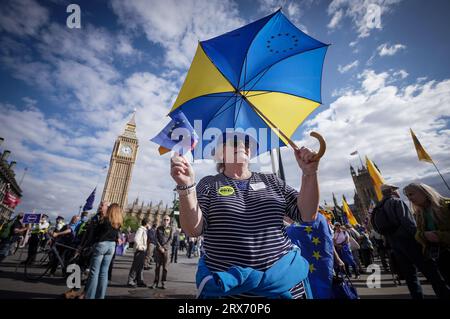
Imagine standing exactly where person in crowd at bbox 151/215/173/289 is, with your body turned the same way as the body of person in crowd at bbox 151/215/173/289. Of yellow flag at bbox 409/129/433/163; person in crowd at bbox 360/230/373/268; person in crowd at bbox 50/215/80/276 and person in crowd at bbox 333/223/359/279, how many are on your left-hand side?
3

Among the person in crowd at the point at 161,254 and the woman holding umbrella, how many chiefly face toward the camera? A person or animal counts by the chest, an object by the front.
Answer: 2

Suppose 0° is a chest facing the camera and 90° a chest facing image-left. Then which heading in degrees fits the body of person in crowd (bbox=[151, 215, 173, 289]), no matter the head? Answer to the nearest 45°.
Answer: approximately 0°

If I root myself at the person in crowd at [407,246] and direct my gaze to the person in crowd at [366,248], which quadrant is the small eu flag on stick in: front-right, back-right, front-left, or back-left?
back-left

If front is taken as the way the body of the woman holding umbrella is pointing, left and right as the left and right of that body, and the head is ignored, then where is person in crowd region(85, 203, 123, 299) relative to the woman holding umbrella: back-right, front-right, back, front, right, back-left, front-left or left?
back-right

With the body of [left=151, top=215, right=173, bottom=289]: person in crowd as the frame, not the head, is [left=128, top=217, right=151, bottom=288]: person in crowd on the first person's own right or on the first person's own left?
on the first person's own right

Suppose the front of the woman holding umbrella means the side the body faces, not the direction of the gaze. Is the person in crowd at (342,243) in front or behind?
behind

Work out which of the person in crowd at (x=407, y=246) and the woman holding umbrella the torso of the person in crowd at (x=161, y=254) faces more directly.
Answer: the woman holding umbrella

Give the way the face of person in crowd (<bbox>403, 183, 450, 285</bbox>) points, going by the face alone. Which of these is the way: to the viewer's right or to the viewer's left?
to the viewer's left

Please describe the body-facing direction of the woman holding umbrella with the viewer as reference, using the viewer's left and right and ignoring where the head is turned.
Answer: facing the viewer

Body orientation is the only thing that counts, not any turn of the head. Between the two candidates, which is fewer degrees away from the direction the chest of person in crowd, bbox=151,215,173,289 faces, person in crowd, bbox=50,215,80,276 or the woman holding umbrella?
the woman holding umbrella

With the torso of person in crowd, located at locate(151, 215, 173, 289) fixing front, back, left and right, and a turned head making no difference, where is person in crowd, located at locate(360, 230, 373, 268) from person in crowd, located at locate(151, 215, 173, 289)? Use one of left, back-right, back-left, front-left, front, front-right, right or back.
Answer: left

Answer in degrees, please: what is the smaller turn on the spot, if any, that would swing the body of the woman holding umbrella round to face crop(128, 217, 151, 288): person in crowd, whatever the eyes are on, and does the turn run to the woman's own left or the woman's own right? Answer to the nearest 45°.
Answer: approximately 135° to the woman's own right

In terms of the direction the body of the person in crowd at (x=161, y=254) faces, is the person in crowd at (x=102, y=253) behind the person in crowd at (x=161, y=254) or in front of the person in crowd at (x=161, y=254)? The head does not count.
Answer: in front

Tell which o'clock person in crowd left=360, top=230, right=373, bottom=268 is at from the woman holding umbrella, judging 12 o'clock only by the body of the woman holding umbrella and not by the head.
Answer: The person in crowd is roughly at 7 o'clock from the woman holding umbrella.

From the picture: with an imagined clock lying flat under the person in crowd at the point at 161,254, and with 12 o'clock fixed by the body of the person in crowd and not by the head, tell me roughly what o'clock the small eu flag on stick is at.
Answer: The small eu flag on stick is roughly at 12 o'clock from the person in crowd.
